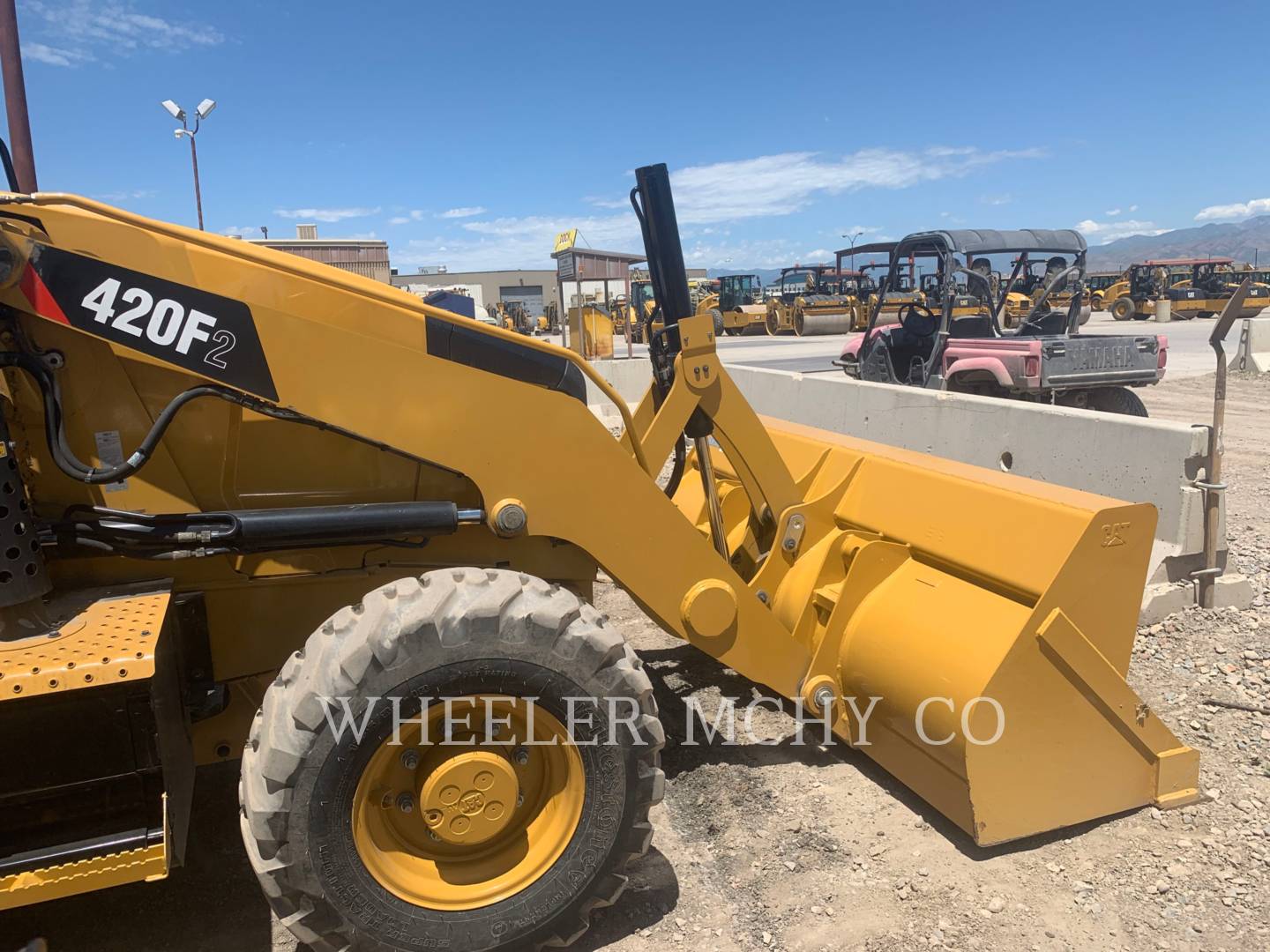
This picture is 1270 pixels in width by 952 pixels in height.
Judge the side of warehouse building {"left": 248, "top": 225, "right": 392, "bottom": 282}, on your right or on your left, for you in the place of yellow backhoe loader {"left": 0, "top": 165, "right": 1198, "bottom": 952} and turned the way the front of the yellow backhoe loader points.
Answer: on your left

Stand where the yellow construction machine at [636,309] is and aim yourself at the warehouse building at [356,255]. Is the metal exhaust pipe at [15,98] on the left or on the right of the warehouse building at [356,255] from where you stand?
left

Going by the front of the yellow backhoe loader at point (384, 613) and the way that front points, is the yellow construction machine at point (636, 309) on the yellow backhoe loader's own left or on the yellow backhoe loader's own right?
on the yellow backhoe loader's own left

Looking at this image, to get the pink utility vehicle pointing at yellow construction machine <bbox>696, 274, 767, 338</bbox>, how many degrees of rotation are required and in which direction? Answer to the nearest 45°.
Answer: approximately 45° to its right

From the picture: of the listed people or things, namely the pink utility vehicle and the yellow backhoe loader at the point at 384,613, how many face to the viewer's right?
1

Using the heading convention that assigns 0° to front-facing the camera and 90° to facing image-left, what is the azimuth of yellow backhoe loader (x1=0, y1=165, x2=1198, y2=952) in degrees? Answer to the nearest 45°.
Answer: approximately 270°

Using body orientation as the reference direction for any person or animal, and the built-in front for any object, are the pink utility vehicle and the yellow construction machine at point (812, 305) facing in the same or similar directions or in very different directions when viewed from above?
very different directions

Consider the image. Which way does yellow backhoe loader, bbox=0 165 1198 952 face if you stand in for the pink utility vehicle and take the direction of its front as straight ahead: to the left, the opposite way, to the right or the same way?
to the right

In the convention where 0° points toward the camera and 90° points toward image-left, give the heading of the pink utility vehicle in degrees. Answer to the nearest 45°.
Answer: approximately 135°

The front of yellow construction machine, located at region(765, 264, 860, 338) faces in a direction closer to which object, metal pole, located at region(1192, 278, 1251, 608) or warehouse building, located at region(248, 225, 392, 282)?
the metal pole
